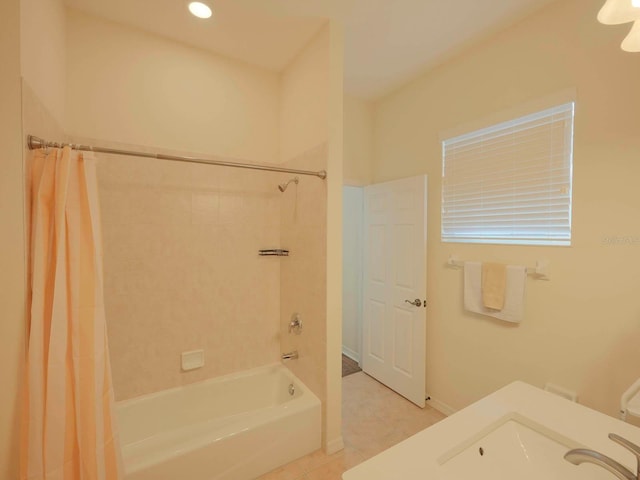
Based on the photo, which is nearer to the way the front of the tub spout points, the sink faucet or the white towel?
the sink faucet

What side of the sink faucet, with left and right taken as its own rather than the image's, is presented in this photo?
left

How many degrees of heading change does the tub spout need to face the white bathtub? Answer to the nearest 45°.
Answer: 0° — it already faces it

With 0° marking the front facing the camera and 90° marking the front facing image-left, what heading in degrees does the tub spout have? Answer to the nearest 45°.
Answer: approximately 45°

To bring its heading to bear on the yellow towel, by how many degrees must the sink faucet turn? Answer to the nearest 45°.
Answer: approximately 45° to its right

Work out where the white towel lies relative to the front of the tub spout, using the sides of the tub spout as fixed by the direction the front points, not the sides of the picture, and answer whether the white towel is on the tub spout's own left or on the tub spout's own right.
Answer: on the tub spout's own left

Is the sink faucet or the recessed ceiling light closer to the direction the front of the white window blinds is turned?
the recessed ceiling light
